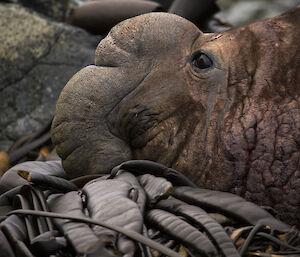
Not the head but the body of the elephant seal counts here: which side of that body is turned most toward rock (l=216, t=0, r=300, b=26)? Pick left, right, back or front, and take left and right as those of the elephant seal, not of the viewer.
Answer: right

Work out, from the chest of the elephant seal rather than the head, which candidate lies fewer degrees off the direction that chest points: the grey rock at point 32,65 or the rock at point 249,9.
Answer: the grey rock

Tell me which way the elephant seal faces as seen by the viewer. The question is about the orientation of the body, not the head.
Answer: to the viewer's left

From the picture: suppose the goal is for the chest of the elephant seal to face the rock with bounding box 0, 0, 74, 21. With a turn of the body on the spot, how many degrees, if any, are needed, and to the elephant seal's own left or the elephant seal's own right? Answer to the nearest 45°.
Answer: approximately 45° to the elephant seal's own right

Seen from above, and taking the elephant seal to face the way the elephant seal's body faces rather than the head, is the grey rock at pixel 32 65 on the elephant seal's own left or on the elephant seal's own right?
on the elephant seal's own right
